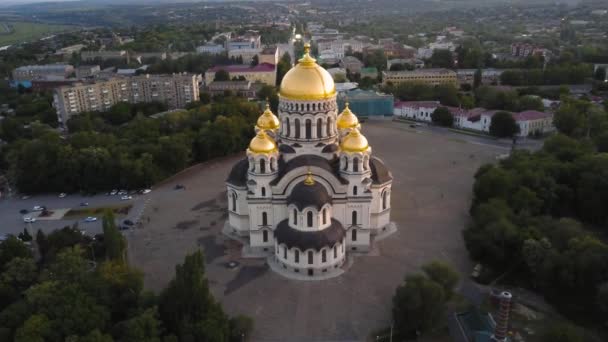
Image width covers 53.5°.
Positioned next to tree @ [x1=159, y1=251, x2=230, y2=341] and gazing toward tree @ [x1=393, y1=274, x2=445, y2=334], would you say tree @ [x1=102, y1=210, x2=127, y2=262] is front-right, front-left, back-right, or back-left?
back-left

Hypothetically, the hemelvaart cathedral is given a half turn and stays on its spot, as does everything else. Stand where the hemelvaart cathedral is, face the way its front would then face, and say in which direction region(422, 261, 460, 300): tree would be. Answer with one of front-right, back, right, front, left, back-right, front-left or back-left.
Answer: front-left

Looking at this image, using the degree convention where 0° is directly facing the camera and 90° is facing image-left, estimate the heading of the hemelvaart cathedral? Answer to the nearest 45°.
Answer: approximately 180°

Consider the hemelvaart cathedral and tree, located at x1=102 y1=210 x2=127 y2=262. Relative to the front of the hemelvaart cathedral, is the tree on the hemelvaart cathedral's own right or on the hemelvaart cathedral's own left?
on the hemelvaart cathedral's own left

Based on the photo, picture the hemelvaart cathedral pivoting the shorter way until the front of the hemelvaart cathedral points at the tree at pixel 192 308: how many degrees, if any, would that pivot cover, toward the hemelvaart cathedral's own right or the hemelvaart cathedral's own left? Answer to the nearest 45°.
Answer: approximately 135° to the hemelvaart cathedral's own left

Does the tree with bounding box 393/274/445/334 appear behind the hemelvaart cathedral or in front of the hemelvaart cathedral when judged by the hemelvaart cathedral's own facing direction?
behind

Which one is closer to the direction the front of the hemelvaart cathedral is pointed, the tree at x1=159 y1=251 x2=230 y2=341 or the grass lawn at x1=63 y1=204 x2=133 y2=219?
the grass lawn
